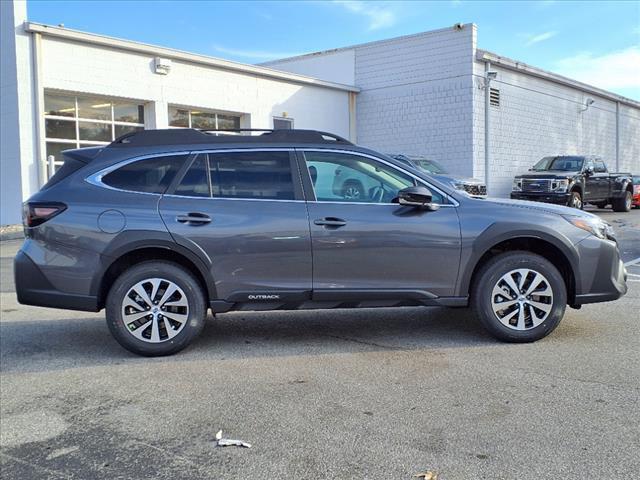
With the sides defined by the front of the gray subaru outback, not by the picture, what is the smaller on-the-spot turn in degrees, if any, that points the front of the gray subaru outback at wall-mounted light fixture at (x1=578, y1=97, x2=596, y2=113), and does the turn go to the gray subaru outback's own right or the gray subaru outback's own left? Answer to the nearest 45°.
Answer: approximately 45° to the gray subaru outback's own left

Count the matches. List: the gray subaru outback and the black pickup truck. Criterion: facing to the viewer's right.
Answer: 1

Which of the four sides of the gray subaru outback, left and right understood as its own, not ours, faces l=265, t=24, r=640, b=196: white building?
left

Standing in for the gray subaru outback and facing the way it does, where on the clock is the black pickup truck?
The black pickup truck is roughly at 10 o'clock from the gray subaru outback.

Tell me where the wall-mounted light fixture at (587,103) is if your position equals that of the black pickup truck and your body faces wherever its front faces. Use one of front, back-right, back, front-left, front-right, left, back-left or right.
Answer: back-right

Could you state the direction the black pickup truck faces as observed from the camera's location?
facing the viewer and to the left of the viewer

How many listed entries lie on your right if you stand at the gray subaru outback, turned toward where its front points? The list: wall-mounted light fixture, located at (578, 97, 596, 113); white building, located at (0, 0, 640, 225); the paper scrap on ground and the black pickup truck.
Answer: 1

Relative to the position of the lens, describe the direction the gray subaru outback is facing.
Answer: facing to the right of the viewer

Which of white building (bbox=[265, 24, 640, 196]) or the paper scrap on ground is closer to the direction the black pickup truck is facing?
the paper scrap on ground

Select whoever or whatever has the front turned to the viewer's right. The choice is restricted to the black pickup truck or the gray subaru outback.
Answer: the gray subaru outback

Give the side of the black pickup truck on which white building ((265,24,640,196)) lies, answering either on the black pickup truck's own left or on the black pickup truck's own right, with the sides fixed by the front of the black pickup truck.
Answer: on the black pickup truck's own right

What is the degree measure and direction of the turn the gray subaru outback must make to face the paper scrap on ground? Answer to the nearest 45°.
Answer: approximately 90° to its right
